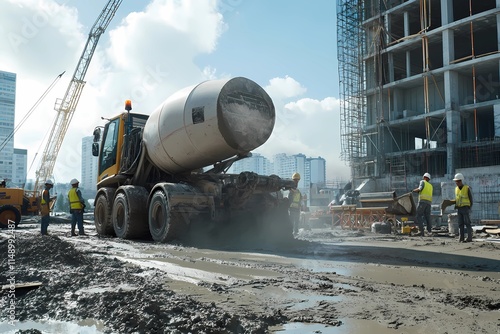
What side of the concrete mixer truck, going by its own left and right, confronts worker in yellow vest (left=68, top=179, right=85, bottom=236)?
front

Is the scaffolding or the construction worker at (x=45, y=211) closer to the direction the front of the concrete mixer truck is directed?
the construction worker

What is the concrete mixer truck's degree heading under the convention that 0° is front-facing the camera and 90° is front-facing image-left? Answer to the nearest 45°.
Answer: approximately 135°

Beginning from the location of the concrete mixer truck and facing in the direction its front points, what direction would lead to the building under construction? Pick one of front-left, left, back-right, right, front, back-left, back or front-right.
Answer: right

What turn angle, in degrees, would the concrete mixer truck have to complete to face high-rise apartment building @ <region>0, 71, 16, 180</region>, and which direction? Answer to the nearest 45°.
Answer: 0° — it already faces it

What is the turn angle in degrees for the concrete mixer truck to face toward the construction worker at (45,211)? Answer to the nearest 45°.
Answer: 0° — it already faces them

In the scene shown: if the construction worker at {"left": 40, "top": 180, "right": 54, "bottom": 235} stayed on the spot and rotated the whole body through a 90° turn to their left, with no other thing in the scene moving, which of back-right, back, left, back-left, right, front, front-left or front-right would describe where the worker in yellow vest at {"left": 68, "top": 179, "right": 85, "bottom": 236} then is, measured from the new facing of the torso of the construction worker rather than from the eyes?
front-right
